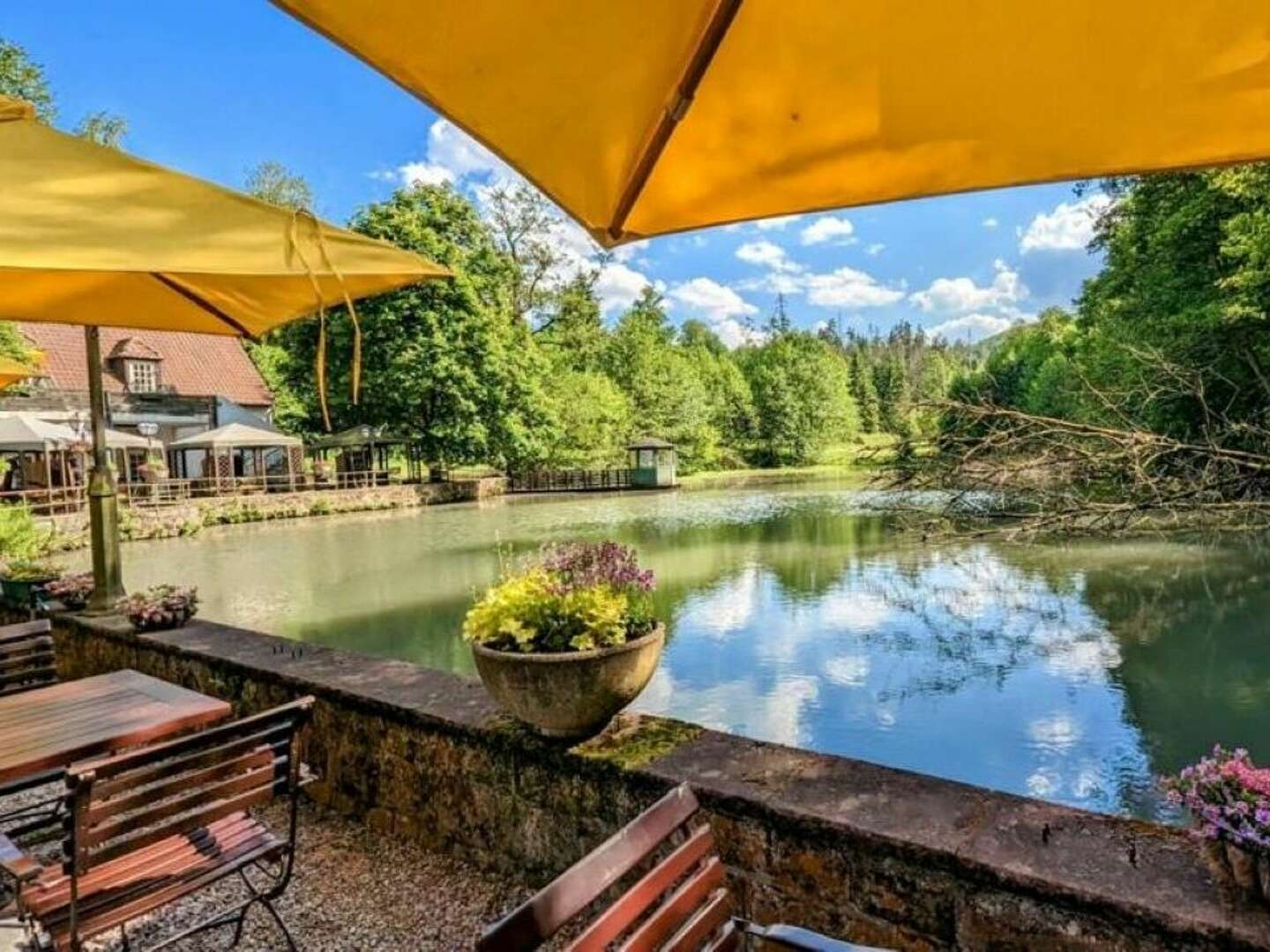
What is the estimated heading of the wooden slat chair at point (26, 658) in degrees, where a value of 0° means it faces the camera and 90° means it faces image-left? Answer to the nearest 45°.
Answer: approximately 315°

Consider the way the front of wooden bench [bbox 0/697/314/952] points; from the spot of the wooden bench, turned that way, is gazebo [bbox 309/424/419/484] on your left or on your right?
on your right

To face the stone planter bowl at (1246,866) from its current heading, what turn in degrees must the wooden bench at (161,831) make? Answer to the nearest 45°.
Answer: approximately 180°

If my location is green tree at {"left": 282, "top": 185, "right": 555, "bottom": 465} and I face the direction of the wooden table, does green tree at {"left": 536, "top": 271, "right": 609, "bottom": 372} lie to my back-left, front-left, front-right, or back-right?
back-left

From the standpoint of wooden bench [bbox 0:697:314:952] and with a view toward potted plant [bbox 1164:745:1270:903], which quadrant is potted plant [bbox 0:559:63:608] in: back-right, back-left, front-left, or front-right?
back-left

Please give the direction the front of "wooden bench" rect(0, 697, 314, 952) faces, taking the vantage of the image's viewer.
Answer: facing away from the viewer and to the left of the viewer

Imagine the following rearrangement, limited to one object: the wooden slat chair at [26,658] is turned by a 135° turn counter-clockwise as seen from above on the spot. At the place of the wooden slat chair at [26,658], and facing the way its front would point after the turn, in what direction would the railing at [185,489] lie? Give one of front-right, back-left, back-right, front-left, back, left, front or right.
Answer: front

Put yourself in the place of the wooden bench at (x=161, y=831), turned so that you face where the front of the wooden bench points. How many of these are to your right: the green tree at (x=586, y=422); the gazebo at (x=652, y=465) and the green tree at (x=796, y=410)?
3

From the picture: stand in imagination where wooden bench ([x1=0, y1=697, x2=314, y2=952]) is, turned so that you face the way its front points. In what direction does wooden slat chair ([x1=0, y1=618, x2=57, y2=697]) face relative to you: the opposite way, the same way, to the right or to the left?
the opposite way
